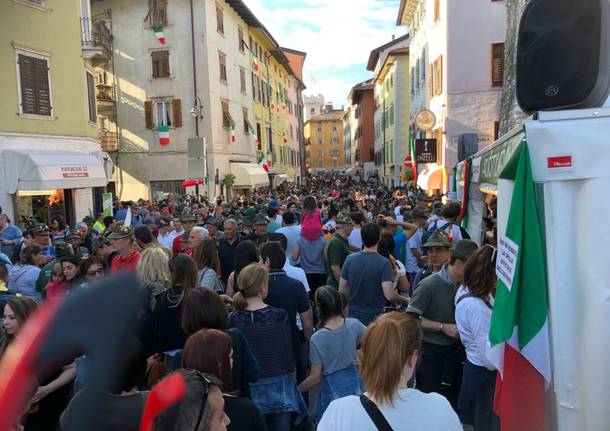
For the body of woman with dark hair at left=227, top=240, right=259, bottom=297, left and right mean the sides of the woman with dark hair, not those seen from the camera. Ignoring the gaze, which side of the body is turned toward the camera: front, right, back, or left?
back

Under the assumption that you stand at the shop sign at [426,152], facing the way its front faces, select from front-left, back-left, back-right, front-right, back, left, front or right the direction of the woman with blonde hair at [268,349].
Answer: front

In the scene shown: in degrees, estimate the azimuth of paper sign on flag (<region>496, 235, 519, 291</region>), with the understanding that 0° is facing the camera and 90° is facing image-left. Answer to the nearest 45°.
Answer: approximately 45°

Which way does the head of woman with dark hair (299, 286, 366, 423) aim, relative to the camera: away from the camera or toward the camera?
away from the camera

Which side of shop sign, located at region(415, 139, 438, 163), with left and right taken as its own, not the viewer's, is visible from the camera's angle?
front

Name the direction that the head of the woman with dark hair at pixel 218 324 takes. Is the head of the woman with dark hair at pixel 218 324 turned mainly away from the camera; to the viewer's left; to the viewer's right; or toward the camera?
away from the camera

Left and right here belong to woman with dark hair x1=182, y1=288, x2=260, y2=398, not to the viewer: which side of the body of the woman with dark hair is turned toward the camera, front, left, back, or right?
back

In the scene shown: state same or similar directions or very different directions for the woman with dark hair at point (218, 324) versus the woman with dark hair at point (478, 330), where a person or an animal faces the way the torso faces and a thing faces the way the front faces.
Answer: same or similar directions

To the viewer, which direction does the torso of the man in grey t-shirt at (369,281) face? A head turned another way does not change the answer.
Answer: away from the camera

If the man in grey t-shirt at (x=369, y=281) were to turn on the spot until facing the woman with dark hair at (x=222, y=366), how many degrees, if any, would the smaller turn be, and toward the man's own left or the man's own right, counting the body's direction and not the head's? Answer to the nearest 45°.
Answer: approximately 180°

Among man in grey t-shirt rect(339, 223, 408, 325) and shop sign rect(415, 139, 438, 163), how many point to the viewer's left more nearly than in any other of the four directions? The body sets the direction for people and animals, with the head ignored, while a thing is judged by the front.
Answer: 0

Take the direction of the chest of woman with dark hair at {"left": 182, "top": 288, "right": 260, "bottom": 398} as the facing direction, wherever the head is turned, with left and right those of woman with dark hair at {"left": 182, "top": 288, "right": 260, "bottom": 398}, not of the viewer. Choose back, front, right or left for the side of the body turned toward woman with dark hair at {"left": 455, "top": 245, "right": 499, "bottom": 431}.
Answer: right

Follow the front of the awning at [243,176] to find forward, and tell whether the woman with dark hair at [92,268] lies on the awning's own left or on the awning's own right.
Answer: on the awning's own right
